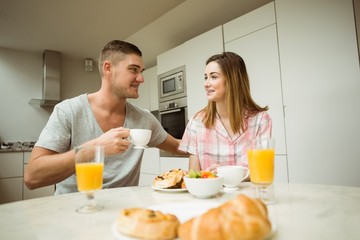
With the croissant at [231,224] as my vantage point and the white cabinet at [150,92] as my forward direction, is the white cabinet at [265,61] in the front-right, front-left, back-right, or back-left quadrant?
front-right

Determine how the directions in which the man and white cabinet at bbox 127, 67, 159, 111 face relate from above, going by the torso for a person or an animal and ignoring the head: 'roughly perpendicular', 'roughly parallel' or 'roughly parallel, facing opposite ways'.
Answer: roughly perpendicular

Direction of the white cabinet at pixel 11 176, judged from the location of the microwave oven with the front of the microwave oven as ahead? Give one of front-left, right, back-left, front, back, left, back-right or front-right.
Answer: front-right

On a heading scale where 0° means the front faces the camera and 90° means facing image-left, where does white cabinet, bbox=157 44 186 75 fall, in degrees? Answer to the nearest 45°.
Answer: approximately 45°

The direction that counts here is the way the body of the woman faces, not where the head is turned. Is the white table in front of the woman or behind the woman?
in front

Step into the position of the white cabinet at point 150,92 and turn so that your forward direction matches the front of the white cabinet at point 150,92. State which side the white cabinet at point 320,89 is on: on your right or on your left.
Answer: on your left

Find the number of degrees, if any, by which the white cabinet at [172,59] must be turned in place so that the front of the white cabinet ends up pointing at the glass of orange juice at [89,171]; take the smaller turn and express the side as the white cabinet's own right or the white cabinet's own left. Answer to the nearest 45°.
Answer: approximately 45° to the white cabinet's own left

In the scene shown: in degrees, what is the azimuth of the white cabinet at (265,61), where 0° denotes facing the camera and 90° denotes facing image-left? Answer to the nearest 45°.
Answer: approximately 45°

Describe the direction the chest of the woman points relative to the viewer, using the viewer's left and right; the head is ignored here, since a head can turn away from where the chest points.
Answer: facing the viewer

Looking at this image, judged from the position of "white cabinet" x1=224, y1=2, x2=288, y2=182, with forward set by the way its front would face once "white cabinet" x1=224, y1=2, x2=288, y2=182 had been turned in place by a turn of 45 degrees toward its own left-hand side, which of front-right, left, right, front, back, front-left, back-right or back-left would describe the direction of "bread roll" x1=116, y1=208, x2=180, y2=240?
front

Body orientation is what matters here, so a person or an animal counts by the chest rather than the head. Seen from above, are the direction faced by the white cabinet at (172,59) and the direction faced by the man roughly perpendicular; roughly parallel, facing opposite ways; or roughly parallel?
roughly perpendicular

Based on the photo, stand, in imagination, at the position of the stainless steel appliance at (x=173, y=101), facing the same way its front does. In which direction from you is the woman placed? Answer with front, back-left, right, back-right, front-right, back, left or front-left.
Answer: front-left

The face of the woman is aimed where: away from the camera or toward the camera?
toward the camera

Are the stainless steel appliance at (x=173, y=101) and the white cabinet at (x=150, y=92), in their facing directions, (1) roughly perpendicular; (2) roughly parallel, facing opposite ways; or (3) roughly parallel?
roughly parallel

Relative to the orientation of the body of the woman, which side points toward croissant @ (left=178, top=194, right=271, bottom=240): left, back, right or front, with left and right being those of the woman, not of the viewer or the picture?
front

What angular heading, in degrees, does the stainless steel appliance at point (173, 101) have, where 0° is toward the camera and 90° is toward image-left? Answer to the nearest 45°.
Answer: approximately 45°

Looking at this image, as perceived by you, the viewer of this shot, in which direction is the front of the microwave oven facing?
facing the viewer and to the left of the viewer

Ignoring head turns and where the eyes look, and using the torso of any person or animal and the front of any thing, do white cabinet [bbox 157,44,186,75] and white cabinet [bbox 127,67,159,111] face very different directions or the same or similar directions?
same or similar directions
